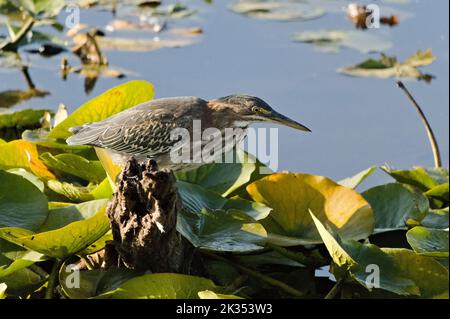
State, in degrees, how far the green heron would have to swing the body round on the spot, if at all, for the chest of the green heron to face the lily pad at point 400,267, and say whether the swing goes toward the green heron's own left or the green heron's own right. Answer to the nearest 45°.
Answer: approximately 45° to the green heron's own right

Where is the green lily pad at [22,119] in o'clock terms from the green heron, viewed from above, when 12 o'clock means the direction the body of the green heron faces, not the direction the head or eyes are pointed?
The green lily pad is roughly at 8 o'clock from the green heron.

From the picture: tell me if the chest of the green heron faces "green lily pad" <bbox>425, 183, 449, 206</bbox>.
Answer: yes

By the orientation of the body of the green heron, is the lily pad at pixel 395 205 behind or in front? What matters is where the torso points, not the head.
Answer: in front

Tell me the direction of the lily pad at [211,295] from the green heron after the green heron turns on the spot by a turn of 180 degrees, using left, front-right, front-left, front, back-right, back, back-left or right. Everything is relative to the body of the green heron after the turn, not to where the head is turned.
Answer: left

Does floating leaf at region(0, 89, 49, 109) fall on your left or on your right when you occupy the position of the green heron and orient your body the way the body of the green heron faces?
on your left

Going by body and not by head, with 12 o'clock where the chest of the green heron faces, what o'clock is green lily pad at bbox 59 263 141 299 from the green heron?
The green lily pad is roughly at 4 o'clock from the green heron.

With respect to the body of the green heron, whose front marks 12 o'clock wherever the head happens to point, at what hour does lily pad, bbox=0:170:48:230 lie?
The lily pad is roughly at 5 o'clock from the green heron.

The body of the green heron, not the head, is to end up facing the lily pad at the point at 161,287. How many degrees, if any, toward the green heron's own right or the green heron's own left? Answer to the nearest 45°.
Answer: approximately 90° to the green heron's own right

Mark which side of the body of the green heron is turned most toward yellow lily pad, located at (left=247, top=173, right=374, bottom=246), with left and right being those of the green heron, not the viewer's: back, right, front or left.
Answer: front

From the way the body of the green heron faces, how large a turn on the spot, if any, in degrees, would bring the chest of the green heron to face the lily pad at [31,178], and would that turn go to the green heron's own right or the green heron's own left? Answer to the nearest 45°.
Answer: approximately 180°

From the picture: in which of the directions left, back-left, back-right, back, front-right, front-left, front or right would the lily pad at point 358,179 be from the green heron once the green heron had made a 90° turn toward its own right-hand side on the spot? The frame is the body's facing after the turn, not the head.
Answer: left

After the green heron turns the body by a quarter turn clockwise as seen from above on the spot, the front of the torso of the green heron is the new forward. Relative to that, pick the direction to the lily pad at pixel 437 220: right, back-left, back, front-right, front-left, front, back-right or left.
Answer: left

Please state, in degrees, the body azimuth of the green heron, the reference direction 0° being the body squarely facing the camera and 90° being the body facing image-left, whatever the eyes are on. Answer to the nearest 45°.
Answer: approximately 270°

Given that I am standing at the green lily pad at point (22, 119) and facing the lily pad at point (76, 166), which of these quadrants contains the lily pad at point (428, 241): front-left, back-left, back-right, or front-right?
front-left

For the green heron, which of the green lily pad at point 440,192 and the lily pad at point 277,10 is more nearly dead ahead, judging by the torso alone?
the green lily pad
